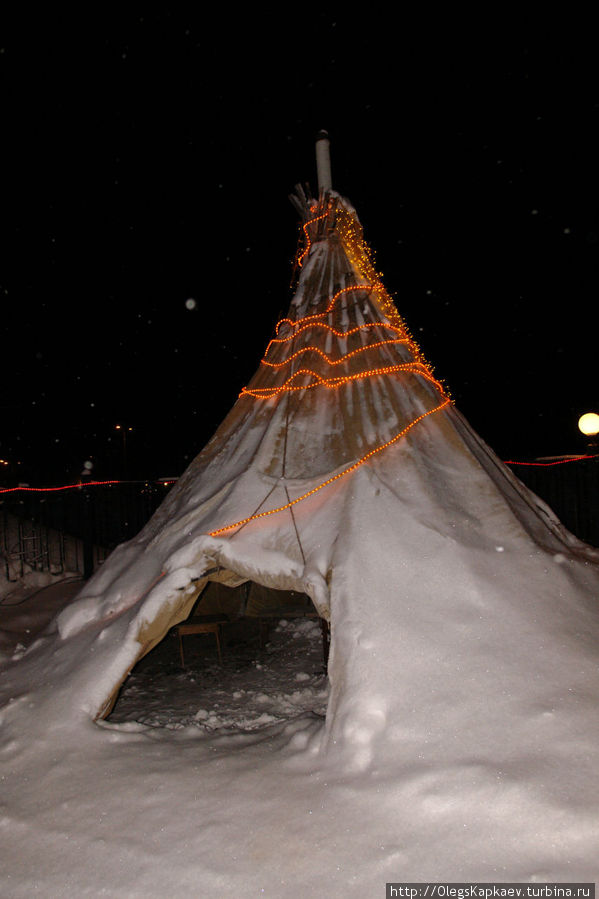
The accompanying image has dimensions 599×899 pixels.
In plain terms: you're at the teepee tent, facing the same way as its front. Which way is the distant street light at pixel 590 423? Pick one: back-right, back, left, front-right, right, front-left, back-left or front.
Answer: back

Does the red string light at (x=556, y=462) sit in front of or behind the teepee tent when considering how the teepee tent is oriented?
behind

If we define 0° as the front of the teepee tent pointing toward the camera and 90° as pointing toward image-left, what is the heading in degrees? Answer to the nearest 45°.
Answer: approximately 45°
